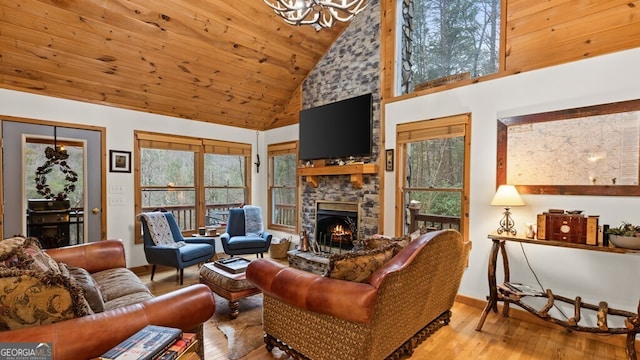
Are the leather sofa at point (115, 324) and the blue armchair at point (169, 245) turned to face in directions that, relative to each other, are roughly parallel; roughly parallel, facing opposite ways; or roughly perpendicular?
roughly perpendicular

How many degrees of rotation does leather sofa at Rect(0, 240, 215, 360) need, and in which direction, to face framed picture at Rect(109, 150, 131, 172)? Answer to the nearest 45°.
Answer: approximately 45° to its left

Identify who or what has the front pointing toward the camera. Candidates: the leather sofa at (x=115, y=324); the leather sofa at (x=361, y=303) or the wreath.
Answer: the wreath

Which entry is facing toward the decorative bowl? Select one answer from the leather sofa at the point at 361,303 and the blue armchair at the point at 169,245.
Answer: the blue armchair

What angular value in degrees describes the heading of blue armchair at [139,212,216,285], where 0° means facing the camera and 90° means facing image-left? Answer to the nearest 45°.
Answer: approximately 315°

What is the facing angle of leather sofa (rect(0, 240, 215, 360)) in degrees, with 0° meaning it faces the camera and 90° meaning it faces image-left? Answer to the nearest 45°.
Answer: approximately 225°

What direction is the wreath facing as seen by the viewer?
toward the camera

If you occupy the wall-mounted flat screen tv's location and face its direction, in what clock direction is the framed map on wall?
The framed map on wall is roughly at 9 o'clock from the wall-mounted flat screen tv.

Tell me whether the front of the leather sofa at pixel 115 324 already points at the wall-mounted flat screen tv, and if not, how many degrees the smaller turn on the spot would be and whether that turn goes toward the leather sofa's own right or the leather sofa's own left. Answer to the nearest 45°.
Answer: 0° — it already faces it

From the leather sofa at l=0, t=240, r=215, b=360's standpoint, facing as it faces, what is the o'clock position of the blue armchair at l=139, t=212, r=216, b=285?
The blue armchair is roughly at 11 o'clock from the leather sofa.

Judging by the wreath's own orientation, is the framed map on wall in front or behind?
in front

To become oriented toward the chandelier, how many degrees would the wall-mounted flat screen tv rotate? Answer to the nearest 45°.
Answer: approximately 45° to its left

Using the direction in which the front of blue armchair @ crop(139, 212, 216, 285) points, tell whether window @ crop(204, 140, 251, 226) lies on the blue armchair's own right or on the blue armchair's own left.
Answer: on the blue armchair's own left

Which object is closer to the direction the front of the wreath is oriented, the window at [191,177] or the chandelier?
the chandelier

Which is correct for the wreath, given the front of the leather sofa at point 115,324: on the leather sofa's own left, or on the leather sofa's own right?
on the leather sofa's own left

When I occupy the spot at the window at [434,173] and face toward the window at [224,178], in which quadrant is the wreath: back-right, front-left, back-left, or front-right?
front-left

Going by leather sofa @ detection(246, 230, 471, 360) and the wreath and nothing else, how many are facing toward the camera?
1

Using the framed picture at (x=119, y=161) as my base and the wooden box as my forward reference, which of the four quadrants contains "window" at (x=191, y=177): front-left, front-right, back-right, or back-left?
front-left
